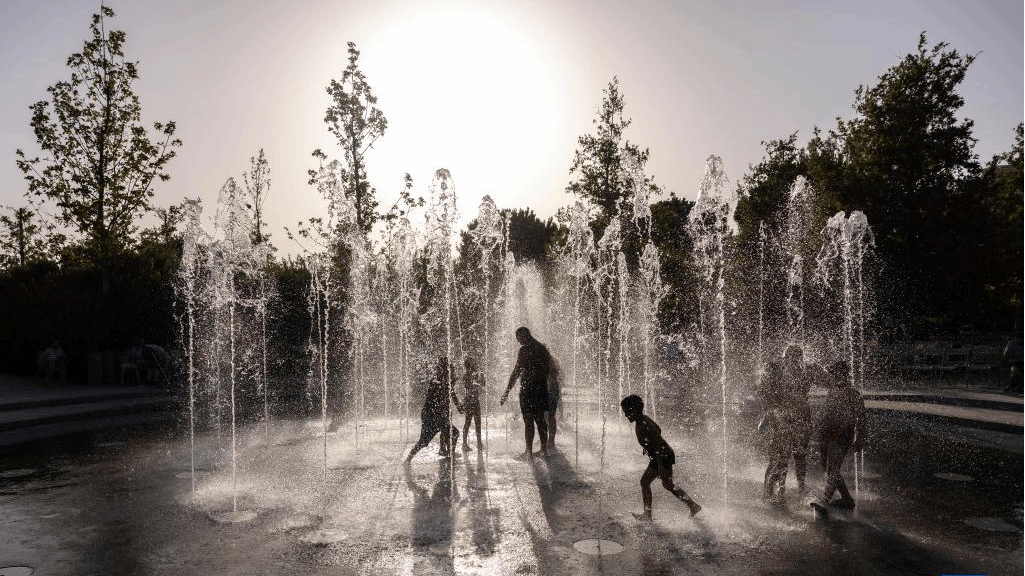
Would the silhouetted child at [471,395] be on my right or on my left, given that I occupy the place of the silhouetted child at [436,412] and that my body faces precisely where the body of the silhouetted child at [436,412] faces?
on my left

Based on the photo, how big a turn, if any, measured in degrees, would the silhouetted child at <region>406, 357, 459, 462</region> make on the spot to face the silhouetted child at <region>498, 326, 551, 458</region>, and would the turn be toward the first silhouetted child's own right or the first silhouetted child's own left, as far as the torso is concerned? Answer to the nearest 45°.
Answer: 0° — they already face them

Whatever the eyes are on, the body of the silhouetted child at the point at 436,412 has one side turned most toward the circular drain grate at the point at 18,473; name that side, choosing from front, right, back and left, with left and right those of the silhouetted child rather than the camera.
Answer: back

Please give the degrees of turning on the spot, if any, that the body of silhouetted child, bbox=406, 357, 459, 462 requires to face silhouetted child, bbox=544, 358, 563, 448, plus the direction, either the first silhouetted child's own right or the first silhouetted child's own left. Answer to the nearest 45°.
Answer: approximately 45° to the first silhouetted child's own left

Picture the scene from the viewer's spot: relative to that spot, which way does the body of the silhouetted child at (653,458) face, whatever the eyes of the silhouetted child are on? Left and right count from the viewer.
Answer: facing to the left of the viewer

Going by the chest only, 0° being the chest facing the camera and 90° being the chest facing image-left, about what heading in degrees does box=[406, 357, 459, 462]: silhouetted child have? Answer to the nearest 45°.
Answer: approximately 270°

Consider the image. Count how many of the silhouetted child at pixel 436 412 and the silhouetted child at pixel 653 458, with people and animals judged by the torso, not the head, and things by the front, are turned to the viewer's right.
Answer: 1

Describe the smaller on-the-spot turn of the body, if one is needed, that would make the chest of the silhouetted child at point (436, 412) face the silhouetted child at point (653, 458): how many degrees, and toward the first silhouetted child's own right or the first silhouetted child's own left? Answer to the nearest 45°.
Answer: approximately 45° to the first silhouetted child's own right

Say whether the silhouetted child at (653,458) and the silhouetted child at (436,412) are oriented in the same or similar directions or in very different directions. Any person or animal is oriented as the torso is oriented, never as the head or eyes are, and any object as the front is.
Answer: very different directions
